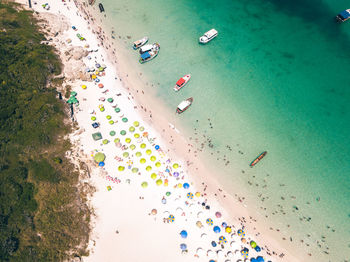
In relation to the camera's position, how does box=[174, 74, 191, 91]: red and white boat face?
facing away from the viewer and to the right of the viewer

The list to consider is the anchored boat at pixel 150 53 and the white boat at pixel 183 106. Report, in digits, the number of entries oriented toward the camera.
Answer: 0

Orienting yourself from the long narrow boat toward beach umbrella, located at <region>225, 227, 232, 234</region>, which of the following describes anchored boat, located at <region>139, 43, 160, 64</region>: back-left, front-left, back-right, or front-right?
back-right

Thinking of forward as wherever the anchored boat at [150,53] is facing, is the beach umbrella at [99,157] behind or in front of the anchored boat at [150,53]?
behind

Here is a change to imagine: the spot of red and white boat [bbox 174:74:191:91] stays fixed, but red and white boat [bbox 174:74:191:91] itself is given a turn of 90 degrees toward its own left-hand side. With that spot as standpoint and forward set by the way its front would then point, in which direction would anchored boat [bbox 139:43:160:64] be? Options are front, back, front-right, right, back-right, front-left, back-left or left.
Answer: front

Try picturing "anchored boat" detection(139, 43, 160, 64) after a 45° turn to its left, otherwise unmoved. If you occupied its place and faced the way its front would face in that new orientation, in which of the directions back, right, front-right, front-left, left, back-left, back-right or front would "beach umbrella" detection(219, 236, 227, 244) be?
back

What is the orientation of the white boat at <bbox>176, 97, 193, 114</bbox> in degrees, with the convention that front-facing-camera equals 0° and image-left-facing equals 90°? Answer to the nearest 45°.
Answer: approximately 225°

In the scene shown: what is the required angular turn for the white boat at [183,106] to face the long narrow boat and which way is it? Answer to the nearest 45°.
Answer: approximately 90° to its right

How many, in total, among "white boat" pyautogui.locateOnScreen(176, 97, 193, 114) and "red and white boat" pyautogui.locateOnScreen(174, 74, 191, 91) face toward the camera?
0

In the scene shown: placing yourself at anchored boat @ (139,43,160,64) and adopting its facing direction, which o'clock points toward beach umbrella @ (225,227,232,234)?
The beach umbrella is roughly at 4 o'clock from the anchored boat.

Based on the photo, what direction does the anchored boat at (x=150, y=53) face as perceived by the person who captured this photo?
facing away from the viewer and to the right of the viewer

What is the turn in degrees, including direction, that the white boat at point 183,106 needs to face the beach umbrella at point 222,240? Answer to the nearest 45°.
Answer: approximately 135° to its right

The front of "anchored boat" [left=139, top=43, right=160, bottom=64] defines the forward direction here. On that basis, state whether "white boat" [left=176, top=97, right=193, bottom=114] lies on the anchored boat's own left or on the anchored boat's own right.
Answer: on the anchored boat's own right

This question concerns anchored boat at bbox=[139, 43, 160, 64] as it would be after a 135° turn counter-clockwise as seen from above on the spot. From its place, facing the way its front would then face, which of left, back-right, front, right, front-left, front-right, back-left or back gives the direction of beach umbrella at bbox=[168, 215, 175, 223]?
left

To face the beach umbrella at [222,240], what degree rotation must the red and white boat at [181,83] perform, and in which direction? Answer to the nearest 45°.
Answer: approximately 135° to its right
